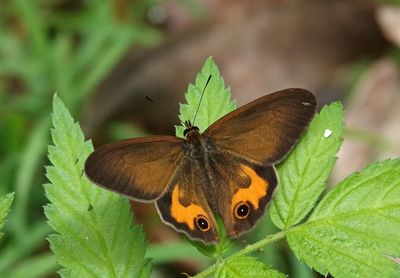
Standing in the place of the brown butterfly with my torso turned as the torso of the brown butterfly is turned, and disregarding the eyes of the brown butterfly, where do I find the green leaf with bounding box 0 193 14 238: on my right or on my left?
on my left

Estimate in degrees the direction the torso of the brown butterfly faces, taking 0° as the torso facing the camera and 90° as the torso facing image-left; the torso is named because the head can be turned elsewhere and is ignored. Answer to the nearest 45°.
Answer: approximately 180°
